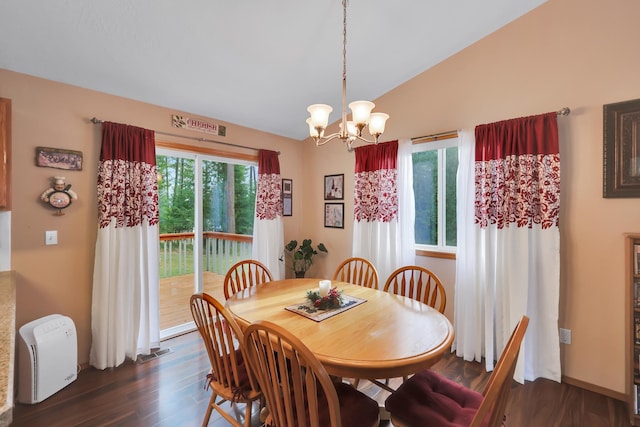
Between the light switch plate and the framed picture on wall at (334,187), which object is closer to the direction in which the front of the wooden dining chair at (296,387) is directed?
the framed picture on wall

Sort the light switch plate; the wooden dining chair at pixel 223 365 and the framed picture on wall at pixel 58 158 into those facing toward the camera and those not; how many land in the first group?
2

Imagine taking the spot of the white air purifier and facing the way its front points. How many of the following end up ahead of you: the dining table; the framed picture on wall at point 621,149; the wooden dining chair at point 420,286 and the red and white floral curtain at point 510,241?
4

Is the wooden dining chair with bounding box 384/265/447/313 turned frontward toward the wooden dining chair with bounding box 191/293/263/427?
yes

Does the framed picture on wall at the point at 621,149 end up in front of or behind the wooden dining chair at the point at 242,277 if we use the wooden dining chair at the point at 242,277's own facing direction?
in front

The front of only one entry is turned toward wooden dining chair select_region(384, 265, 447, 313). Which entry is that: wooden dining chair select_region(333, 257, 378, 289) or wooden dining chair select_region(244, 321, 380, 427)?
wooden dining chair select_region(244, 321, 380, 427)

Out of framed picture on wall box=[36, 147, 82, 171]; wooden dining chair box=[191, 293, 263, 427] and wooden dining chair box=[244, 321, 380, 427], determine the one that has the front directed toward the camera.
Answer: the framed picture on wall

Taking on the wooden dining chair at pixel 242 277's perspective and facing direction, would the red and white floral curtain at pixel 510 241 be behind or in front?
in front

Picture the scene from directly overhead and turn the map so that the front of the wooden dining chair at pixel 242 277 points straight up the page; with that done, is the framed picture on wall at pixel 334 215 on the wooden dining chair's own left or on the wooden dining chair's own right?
on the wooden dining chair's own left

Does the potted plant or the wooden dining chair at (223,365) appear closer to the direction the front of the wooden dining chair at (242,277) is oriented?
the wooden dining chair
